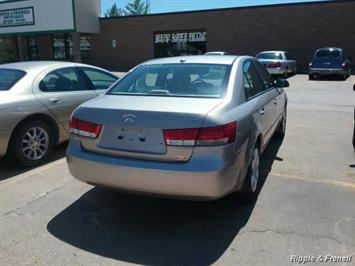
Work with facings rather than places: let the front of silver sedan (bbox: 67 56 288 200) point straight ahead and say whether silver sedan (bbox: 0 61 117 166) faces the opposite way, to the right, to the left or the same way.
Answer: the same way

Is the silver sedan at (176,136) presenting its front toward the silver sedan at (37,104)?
no

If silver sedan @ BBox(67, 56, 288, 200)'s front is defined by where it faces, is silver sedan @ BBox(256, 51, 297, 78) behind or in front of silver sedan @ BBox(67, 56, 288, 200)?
in front

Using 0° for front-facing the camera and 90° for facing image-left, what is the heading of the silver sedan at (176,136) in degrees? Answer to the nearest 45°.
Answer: approximately 225°

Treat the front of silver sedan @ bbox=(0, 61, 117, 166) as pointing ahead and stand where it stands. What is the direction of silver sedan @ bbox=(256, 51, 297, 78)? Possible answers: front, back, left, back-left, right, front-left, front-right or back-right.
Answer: front
